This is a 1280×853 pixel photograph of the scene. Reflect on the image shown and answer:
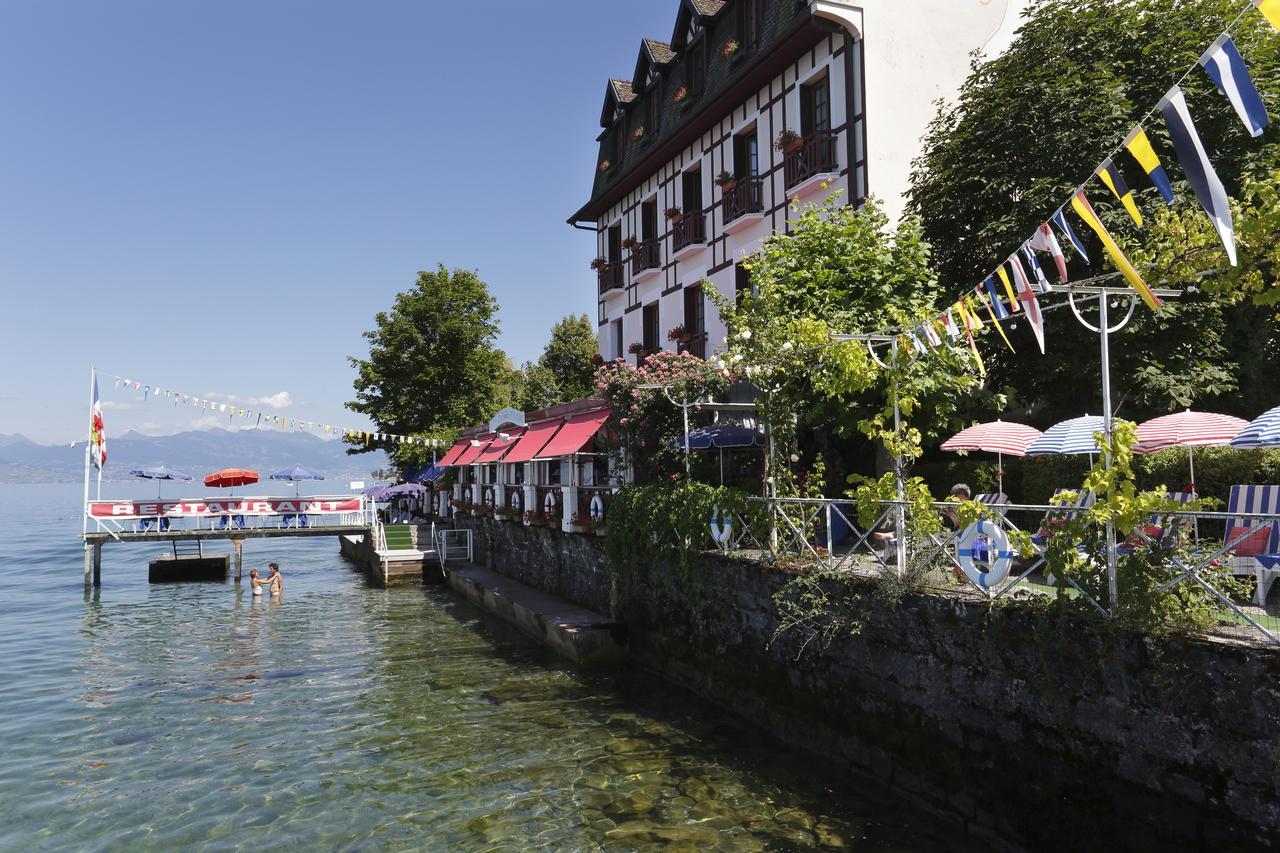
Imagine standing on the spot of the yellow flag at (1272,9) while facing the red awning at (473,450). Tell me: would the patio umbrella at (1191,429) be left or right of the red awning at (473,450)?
right

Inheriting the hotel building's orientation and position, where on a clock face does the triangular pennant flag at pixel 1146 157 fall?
The triangular pennant flag is roughly at 10 o'clock from the hotel building.

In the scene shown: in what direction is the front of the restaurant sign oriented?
toward the camera

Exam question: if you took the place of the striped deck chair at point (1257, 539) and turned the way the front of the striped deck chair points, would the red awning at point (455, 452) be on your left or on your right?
on your right

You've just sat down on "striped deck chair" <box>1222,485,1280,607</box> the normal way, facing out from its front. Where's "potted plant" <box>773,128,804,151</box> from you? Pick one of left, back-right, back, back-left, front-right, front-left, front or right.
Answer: right

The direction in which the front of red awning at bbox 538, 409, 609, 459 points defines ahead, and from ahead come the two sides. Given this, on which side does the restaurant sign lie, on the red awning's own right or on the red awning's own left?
on the red awning's own right

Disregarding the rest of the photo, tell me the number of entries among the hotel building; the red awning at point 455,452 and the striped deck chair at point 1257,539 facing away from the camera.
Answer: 0

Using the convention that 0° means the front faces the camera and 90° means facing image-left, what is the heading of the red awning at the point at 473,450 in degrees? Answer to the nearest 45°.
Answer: approximately 45°

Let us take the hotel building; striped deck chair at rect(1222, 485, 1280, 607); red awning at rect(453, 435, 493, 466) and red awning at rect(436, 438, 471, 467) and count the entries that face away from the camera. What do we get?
0

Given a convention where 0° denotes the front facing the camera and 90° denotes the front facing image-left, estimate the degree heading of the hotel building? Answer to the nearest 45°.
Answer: approximately 45°

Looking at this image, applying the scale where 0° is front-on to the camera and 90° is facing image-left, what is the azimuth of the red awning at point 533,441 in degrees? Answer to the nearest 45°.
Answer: approximately 45°

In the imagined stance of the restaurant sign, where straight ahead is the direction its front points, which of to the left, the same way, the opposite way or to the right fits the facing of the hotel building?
to the right

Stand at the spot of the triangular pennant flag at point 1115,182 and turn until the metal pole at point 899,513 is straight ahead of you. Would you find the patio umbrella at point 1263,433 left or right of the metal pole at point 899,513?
right

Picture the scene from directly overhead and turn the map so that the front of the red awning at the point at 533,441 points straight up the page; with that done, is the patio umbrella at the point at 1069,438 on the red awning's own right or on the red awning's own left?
on the red awning's own left

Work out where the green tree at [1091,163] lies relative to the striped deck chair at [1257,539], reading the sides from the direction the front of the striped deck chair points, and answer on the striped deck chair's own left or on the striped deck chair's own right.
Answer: on the striped deck chair's own right

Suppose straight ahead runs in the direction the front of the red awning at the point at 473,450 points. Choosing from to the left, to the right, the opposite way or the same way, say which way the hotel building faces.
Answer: the same way

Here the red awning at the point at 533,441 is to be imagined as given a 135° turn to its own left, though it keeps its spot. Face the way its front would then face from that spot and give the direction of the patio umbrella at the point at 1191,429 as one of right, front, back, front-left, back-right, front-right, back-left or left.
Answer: front-right
